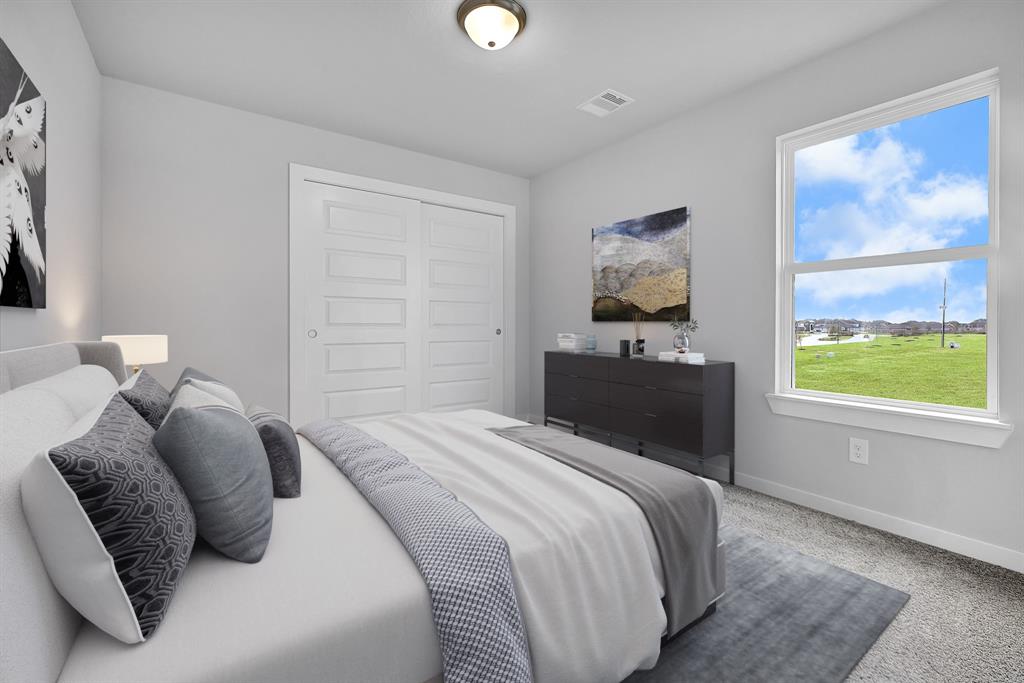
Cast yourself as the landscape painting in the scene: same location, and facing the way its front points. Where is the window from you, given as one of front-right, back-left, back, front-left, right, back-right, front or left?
left

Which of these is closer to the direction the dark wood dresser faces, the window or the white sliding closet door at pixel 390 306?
the white sliding closet door

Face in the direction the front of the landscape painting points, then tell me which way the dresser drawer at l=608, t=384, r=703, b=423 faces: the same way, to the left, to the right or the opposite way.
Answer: the same way

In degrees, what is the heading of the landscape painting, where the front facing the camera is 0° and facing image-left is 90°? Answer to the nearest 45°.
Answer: approximately 45°

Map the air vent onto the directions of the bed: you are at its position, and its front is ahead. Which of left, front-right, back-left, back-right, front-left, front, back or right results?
front-left

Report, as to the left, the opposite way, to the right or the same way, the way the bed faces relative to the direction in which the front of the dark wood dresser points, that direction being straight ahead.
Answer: the opposite way

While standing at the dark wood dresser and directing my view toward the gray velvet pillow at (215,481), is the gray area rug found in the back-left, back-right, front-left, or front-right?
front-left

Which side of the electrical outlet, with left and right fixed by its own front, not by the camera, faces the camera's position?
front

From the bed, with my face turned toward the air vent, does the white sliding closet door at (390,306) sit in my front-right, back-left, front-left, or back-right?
front-left

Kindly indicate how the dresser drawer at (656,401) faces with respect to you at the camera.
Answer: facing the viewer and to the left of the viewer

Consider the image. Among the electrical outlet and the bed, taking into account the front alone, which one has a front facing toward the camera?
the electrical outlet

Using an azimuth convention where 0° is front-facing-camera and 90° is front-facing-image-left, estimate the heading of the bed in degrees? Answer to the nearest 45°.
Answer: approximately 270°

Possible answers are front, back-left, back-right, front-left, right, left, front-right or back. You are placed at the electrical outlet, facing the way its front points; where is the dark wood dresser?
right

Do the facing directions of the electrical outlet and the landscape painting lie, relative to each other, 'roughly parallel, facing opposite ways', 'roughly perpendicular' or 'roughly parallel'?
roughly parallel

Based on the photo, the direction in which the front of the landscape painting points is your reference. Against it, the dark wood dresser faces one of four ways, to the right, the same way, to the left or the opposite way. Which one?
the same way
